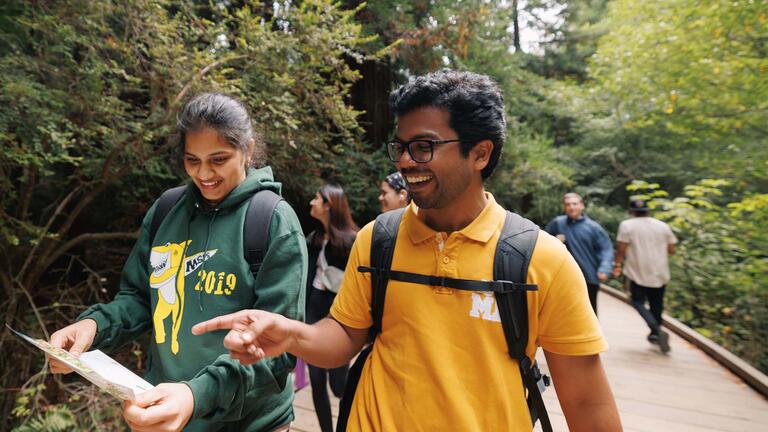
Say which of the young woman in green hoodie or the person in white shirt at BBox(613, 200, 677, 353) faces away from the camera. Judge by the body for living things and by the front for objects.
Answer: the person in white shirt

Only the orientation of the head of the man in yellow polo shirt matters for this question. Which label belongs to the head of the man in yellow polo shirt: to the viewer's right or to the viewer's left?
to the viewer's left

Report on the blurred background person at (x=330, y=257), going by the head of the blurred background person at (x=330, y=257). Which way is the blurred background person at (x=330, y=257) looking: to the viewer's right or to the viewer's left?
to the viewer's left

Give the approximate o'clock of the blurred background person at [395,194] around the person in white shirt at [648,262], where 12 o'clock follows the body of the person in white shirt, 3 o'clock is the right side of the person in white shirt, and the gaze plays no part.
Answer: The blurred background person is roughly at 7 o'clock from the person in white shirt.

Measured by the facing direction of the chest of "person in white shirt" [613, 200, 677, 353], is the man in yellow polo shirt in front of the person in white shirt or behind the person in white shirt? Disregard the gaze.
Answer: behind

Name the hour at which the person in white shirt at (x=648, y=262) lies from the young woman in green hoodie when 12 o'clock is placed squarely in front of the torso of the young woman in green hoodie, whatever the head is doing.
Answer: The person in white shirt is roughly at 7 o'clock from the young woman in green hoodie.

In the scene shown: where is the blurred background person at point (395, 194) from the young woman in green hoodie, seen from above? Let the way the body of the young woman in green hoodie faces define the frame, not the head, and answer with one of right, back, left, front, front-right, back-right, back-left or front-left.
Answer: back

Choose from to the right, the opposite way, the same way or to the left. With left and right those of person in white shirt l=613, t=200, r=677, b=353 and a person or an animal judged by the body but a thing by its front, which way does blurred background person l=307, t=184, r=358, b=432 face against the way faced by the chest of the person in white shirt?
the opposite way

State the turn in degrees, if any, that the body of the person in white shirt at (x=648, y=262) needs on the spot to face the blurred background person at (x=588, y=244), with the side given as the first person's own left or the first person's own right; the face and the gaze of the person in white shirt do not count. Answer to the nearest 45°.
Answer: approximately 135° to the first person's own left

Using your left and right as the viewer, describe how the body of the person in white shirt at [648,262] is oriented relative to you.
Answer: facing away from the viewer

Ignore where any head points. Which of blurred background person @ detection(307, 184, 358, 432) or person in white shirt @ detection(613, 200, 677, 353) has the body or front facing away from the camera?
the person in white shirt

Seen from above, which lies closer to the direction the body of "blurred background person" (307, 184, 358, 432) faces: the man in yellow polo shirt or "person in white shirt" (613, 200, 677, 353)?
the man in yellow polo shirt

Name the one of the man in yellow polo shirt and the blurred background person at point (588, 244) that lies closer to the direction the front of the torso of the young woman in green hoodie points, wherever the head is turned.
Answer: the man in yellow polo shirt
